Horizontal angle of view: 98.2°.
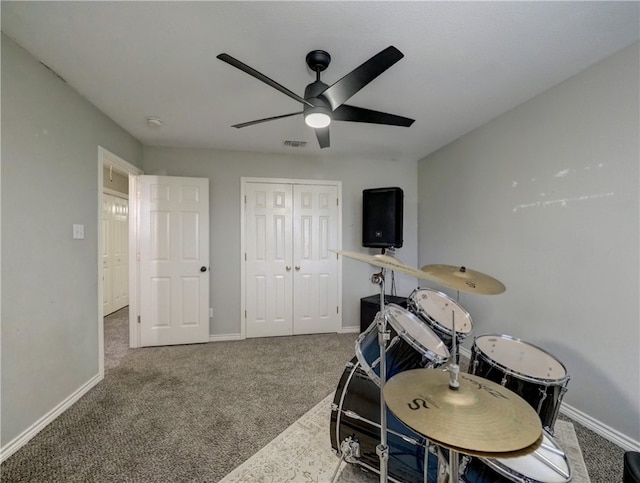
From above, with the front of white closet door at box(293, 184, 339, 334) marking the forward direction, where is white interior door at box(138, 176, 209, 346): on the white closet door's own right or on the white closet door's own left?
on the white closet door's own right

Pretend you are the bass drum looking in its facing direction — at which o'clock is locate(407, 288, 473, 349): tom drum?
The tom drum is roughly at 4 o'clock from the bass drum.

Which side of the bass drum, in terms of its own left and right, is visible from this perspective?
left

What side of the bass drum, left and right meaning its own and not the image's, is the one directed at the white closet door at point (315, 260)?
right

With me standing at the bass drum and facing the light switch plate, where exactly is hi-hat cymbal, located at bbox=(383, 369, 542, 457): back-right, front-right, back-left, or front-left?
back-left

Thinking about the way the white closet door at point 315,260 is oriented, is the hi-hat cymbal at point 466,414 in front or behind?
in front

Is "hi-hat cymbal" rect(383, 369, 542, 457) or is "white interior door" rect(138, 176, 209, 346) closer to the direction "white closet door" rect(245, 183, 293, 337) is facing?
the hi-hat cymbal

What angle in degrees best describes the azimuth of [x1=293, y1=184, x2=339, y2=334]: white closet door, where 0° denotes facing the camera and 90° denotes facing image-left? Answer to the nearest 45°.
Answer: approximately 0°

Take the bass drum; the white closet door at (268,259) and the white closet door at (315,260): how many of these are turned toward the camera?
2

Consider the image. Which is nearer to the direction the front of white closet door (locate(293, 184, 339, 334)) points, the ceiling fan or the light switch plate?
the ceiling fan

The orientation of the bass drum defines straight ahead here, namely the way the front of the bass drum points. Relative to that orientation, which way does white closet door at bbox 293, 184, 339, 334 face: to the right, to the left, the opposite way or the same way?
to the left
